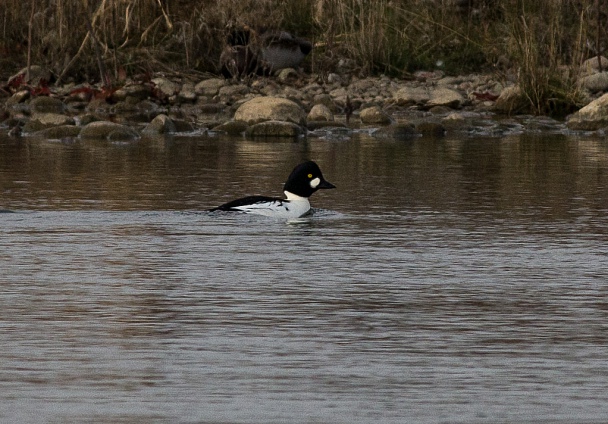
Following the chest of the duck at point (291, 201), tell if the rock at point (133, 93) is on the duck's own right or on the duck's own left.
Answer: on the duck's own left

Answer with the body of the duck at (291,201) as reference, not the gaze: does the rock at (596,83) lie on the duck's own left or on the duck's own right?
on the duck's own left

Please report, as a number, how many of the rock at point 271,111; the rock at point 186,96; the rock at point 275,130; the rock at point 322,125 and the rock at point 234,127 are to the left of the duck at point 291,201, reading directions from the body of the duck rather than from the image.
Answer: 5

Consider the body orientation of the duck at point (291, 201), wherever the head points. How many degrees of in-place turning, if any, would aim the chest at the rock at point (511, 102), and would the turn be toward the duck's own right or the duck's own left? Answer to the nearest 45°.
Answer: approximately 90° to the duck's own left

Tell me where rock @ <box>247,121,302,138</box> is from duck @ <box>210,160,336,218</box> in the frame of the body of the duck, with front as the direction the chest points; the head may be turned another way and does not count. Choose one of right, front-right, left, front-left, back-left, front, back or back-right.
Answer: left

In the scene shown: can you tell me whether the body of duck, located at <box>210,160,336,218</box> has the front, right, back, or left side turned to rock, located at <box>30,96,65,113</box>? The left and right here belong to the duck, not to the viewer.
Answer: left

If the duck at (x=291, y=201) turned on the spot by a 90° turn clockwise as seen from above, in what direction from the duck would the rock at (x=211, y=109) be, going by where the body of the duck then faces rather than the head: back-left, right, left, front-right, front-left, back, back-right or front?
back

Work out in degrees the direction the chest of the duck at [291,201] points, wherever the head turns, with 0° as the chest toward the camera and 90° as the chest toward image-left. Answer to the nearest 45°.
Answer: approximately 270°

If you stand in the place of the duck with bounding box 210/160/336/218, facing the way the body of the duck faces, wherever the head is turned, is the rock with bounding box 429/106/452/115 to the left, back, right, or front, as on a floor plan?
left

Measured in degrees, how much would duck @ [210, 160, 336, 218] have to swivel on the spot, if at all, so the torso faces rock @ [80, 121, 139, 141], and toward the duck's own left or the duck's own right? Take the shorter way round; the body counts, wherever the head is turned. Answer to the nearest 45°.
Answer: approximately 90° to the duck's own left

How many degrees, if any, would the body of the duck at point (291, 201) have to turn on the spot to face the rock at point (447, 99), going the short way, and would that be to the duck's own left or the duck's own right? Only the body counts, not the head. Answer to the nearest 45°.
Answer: approximately 90° to the duck's own left

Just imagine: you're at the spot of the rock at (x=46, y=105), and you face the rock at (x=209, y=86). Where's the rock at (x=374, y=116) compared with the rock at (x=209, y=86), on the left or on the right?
right

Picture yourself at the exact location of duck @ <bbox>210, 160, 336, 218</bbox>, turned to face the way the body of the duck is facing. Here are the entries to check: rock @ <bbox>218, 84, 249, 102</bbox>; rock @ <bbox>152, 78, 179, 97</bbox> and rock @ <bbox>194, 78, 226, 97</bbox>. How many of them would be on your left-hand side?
3

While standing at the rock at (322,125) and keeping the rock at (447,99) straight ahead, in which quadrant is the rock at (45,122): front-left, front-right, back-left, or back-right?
back-left
